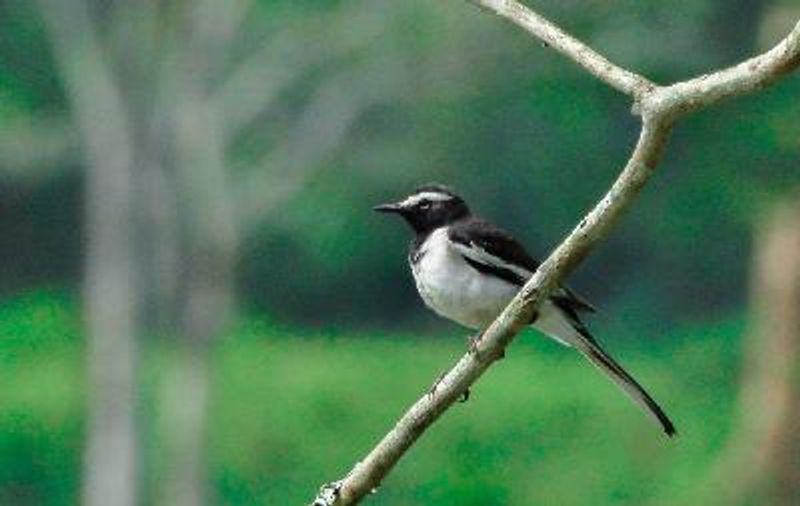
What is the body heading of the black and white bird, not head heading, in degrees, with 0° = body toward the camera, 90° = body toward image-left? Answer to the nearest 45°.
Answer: approximately 90°

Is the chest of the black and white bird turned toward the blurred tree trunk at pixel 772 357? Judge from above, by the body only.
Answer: no

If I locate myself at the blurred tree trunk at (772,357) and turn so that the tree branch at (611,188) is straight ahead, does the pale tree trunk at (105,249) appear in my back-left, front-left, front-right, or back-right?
front-right

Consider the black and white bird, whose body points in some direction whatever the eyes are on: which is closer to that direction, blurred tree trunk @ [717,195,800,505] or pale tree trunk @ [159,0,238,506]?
the pale tree trunk

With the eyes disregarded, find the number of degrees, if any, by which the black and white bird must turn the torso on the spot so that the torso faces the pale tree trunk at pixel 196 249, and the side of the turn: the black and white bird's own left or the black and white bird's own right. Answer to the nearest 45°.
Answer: approximately 45° to the black and white bird's own right
